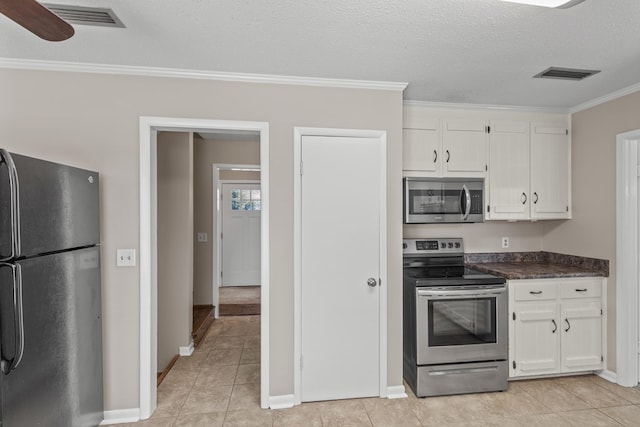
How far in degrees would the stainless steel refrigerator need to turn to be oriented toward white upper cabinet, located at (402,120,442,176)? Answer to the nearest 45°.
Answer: approximately 45° to its left

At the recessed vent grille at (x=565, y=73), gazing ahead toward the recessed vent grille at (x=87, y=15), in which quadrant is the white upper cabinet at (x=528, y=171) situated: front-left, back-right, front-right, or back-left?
back-right

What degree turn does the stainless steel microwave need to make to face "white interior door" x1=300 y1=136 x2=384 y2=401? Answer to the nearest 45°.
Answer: approximately 45° to its right

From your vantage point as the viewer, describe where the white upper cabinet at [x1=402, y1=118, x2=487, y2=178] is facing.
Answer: facing the viewer

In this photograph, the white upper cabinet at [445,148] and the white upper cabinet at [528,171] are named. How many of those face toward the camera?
2

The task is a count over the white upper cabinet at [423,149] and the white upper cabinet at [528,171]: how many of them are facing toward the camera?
2

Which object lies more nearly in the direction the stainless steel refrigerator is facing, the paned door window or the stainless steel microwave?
the stainless steel microwave

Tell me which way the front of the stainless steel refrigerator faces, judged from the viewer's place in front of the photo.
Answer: facing the viewer and to the right of the viewer

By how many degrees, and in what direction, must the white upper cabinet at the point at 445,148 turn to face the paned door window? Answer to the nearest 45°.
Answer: approximately 135° to its right
